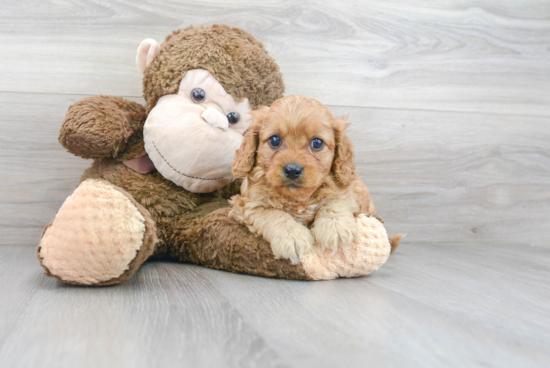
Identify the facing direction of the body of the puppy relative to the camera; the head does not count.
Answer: toward the camera
